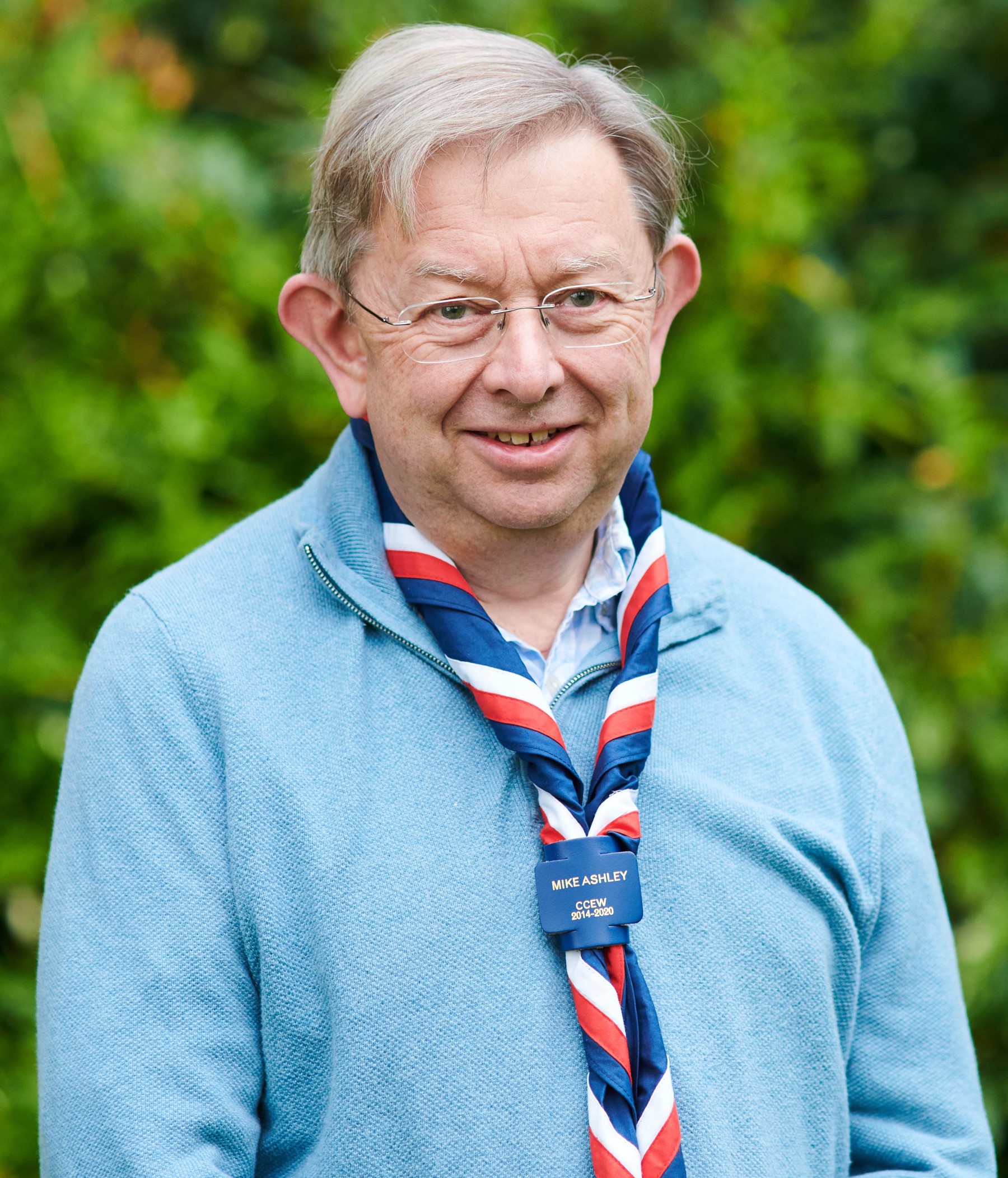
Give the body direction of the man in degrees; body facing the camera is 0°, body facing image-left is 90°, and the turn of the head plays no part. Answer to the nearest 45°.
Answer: approximately 0°
